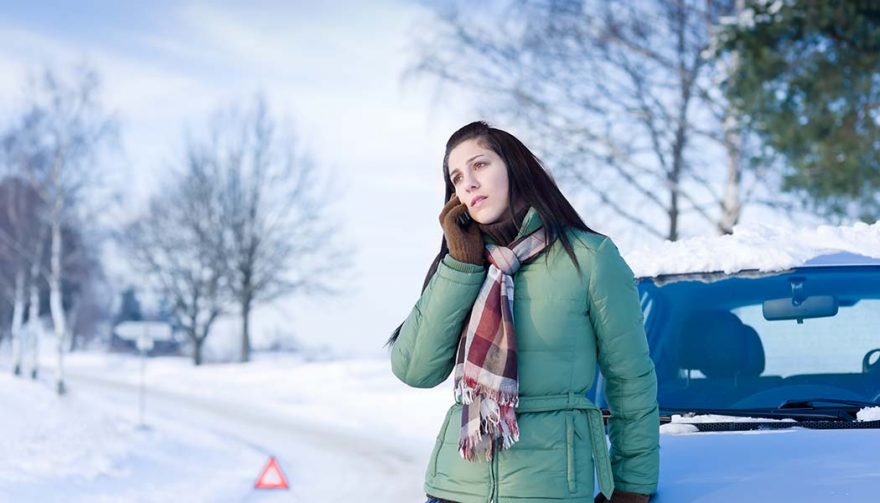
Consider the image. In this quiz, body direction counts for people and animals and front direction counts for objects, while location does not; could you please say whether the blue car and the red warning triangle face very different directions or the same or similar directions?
same or similar directions

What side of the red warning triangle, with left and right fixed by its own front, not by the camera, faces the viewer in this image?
front

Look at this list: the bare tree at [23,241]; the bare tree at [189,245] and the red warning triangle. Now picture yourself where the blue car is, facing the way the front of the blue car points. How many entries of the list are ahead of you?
0

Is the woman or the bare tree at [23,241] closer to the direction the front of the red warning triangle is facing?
the woman

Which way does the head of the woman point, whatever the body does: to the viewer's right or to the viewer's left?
to the viewer's left

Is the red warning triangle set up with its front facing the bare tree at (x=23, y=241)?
no

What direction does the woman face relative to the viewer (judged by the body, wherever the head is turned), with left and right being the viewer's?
facing the viewer and to the left of the viewer

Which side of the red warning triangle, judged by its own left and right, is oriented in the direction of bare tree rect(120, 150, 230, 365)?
back

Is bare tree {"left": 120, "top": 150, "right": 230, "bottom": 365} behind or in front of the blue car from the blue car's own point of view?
behind

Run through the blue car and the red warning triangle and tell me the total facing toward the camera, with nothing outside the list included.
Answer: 2

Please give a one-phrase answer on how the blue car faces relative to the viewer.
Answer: facing the viewer

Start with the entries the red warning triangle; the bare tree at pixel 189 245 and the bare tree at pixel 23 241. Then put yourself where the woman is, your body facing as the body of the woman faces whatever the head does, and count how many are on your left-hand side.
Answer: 0

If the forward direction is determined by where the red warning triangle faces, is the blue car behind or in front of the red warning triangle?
in front

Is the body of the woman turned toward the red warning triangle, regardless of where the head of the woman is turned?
no

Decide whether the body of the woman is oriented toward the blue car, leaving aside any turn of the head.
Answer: no

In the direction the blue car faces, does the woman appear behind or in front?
in front
